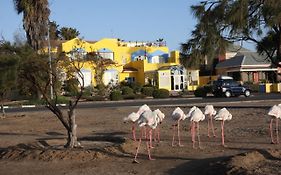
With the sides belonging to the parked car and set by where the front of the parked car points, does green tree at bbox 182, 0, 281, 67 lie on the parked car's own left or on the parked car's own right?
on the parked car's own right
